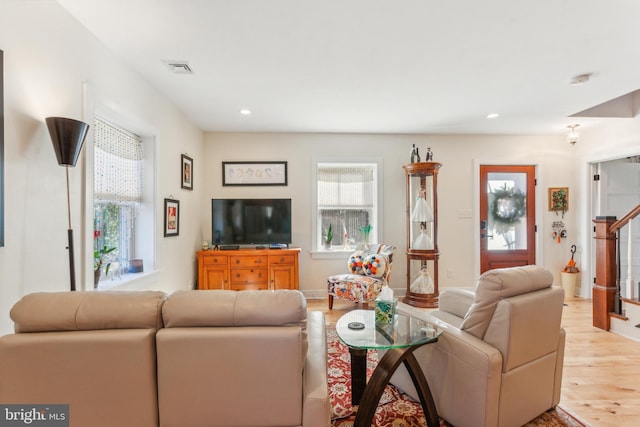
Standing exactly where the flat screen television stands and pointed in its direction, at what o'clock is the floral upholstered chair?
The floral upholstered chair is roughly at 10 o'clock from the flat screen television.

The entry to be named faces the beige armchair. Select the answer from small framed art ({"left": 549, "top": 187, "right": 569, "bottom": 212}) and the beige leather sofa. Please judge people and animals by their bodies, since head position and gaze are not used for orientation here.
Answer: the small framed art

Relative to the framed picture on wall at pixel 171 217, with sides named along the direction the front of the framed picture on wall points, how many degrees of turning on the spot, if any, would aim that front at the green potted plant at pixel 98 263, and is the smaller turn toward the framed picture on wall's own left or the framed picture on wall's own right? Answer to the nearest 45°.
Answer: approximately 90° to the framed picture on wall's own right

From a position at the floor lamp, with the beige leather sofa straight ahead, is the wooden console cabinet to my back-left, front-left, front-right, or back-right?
back-left

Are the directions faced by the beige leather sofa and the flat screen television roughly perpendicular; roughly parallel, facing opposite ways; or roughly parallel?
roughly parallel, facing opposite ways

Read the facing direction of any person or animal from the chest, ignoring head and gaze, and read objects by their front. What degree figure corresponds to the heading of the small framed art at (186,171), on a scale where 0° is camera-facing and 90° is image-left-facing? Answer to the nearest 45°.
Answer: approximately 315°

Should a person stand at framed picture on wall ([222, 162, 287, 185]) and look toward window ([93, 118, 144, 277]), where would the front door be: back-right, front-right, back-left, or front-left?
back-left

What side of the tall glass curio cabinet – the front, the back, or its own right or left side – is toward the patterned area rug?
front

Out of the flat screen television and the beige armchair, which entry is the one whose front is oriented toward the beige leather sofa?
the flat screen television

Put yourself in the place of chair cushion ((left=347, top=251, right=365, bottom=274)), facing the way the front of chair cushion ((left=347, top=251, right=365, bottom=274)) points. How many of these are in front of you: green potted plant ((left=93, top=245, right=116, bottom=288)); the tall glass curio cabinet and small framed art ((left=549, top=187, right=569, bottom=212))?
1

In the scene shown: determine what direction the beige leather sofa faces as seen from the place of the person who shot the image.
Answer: facing away from the viewer

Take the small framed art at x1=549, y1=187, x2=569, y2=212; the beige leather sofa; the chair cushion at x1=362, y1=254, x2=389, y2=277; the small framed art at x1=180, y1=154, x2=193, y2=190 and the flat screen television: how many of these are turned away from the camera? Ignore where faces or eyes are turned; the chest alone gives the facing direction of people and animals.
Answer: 1

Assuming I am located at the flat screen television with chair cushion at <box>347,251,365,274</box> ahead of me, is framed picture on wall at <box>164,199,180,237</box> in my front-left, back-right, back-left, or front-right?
back-right

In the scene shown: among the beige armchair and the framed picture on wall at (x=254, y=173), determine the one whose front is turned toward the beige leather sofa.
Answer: the framed picture on wall

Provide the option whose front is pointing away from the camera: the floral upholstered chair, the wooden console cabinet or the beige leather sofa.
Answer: the beige leather sofa

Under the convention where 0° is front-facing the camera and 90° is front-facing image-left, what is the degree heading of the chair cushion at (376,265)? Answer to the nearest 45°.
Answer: approximately 45°

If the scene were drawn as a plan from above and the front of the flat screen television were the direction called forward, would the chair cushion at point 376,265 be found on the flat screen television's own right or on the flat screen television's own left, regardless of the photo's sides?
on the flat screen television's own left

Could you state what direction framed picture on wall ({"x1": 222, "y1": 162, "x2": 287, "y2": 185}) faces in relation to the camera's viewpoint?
facing the viewer

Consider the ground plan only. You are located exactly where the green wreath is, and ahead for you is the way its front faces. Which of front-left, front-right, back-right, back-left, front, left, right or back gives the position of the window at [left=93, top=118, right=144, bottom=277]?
front-right

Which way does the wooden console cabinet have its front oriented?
toward the camera

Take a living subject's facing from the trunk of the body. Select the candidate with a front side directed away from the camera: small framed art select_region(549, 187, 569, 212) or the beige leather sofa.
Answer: the beige leather sofa
